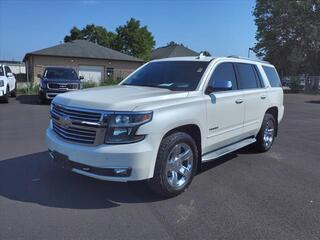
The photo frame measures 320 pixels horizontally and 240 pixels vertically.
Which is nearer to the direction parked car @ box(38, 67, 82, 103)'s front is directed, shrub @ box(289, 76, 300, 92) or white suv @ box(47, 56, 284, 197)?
the white suv

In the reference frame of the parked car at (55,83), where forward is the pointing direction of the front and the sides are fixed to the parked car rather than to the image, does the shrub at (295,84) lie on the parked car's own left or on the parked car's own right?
on the parked car's own left

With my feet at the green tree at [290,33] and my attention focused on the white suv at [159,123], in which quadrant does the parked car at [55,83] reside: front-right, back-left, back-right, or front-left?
front-right

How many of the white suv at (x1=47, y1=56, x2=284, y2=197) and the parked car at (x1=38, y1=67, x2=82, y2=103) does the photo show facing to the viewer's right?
0

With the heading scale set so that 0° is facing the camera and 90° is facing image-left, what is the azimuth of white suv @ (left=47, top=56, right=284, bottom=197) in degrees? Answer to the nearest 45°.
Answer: approximately 45°

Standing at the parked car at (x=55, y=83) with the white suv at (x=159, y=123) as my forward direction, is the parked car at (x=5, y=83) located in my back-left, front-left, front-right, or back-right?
back-right

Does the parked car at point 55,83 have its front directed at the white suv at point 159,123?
yes

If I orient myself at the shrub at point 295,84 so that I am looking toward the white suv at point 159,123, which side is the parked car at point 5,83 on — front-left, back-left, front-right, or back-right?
front-right

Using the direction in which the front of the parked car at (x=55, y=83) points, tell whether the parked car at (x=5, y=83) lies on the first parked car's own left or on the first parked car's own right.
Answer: on the first parked car's own right

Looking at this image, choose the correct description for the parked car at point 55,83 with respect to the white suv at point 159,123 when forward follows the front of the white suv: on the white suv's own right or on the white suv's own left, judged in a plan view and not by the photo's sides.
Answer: on the white suv's own right

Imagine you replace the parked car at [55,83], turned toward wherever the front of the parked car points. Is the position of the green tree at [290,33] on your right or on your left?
on your left

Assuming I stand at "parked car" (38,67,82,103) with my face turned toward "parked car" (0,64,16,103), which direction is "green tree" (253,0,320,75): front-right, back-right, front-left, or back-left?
back-right

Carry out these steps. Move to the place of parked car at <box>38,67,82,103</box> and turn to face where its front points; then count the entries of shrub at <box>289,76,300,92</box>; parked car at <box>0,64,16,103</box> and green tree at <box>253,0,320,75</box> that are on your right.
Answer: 1

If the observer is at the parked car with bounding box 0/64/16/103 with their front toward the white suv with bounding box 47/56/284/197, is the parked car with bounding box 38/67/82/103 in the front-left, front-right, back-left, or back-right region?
front-left

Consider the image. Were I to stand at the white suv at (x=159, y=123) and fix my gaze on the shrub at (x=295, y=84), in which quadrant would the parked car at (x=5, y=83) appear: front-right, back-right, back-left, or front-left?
front-left

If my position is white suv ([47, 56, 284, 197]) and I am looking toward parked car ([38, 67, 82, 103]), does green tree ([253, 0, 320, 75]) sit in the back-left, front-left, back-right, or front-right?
front-right

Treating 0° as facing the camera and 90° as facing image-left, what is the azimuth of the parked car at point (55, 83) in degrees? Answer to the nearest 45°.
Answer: approximately 0°
